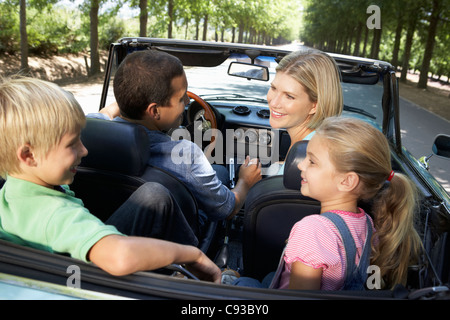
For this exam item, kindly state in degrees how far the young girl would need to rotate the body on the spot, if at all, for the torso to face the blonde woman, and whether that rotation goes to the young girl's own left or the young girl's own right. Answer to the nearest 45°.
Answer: approximately 45° to the young girl's own right

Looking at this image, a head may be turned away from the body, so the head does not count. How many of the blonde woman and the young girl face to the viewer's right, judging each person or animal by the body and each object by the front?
0

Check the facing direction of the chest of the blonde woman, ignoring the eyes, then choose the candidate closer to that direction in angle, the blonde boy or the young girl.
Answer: the blonde boy

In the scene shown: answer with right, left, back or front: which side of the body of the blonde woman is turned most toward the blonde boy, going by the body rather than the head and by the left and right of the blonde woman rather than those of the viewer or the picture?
front

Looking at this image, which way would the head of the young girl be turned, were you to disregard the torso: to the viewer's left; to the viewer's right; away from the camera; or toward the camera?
to the viewer's left

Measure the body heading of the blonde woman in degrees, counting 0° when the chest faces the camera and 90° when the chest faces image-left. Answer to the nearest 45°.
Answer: approximately 45°

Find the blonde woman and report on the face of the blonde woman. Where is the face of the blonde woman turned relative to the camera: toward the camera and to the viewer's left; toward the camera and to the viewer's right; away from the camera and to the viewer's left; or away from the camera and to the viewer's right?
toward the camera and to the viewer's left

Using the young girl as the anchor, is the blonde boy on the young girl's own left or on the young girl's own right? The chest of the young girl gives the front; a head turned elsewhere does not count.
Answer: on the young girl's own left

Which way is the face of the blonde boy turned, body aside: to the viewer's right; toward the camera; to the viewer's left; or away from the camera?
to the viewer's right

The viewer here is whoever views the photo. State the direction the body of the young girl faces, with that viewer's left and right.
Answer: facing away from the viewer and to the left of the viewer

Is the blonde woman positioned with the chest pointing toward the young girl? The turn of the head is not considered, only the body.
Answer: no

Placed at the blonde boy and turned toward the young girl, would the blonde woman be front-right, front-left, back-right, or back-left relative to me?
front-left
